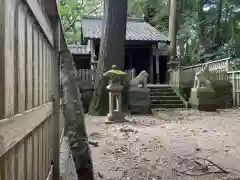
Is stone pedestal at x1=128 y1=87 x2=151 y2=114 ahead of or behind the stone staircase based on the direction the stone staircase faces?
ahead

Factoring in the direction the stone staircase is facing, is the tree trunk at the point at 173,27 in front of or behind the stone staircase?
behind

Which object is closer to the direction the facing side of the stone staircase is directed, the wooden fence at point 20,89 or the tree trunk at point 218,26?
the wooden fence

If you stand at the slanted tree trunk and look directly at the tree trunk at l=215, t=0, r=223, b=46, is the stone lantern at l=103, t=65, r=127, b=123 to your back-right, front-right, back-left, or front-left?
front-left

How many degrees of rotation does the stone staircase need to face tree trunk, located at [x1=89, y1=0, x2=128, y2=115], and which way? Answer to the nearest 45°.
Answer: approximately 45° to its right

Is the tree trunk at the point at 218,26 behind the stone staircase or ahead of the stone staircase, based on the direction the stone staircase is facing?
behind

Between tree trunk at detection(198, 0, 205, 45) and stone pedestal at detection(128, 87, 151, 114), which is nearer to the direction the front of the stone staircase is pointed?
the stone pedestal

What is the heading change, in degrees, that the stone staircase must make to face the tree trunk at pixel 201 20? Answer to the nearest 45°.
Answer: approximately 180°

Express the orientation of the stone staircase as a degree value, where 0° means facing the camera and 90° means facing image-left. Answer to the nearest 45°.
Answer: approximately 0°

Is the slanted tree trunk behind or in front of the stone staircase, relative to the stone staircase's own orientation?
in front

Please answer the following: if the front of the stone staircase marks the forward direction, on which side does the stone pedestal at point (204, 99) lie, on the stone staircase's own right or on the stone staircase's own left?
on the stone staircase's own left

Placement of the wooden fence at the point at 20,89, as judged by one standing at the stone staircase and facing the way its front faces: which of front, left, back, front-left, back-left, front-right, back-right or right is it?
front

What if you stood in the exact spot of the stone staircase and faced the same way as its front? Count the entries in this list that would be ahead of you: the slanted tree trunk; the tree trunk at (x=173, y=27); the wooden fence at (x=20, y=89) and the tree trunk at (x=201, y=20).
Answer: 2
